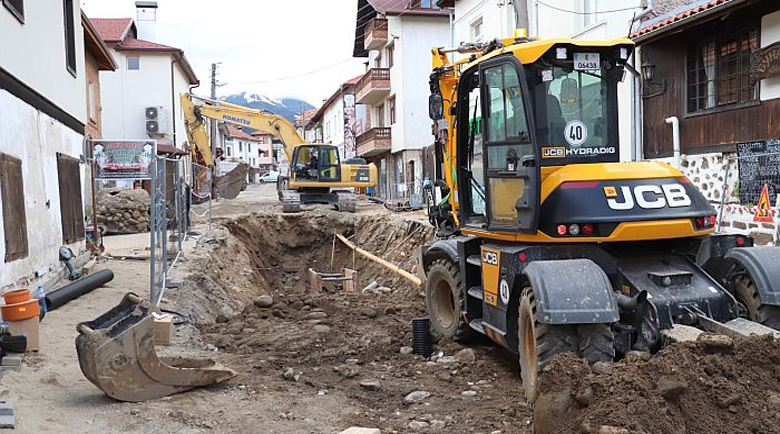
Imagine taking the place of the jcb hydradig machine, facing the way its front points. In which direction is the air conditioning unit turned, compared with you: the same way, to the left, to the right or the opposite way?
the opposite way

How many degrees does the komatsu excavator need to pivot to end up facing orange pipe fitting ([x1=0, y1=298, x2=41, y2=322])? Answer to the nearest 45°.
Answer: approximately 90° to its left

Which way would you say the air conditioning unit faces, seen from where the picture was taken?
facing the viewer

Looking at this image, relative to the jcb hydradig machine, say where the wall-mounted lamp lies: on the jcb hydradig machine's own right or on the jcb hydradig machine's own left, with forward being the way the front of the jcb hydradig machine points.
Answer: on the jcb hydradig machine's own right

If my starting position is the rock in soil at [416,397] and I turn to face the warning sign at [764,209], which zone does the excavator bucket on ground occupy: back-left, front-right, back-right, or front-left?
back-left

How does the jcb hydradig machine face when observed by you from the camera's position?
facing away from the viewer and to the left of the viewer

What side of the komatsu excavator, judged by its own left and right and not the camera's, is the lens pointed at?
left

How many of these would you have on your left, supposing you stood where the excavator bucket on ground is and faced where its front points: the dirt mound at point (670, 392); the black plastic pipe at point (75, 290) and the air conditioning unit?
2

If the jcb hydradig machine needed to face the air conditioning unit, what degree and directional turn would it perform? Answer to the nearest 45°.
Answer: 0° — it already faces it

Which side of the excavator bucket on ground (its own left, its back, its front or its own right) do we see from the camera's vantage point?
right

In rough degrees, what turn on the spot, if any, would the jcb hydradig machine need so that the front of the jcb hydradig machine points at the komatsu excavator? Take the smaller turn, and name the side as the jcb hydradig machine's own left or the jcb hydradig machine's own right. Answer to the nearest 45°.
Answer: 0° — it already faces it

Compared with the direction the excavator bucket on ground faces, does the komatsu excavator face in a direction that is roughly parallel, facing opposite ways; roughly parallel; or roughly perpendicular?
roughly parallel, facing opposite ways
